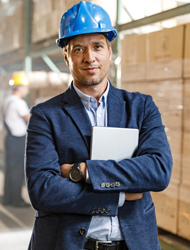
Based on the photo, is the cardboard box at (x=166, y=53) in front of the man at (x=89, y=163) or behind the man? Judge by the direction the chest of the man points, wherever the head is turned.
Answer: behind

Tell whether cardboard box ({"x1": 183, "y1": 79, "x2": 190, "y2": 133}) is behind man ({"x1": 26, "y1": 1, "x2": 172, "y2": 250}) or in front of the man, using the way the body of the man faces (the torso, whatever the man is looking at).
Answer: behind

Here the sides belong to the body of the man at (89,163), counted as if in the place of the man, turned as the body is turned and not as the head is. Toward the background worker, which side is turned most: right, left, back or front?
back

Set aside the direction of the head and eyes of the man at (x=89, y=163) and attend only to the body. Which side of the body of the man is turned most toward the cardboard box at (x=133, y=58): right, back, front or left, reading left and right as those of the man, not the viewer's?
back

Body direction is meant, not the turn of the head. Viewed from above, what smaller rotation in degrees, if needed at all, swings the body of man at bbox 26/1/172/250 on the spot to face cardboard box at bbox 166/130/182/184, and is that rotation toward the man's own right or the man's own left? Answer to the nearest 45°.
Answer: approximately 135° to the man's own left

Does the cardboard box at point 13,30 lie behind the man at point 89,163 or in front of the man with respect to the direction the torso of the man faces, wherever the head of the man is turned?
behind

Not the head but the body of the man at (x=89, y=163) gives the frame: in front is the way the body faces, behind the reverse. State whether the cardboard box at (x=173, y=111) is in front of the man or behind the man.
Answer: behind

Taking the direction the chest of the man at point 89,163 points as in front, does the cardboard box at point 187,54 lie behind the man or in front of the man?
behind

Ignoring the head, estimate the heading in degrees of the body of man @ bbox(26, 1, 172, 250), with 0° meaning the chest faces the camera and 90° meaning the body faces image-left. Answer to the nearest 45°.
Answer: approximately 0°
